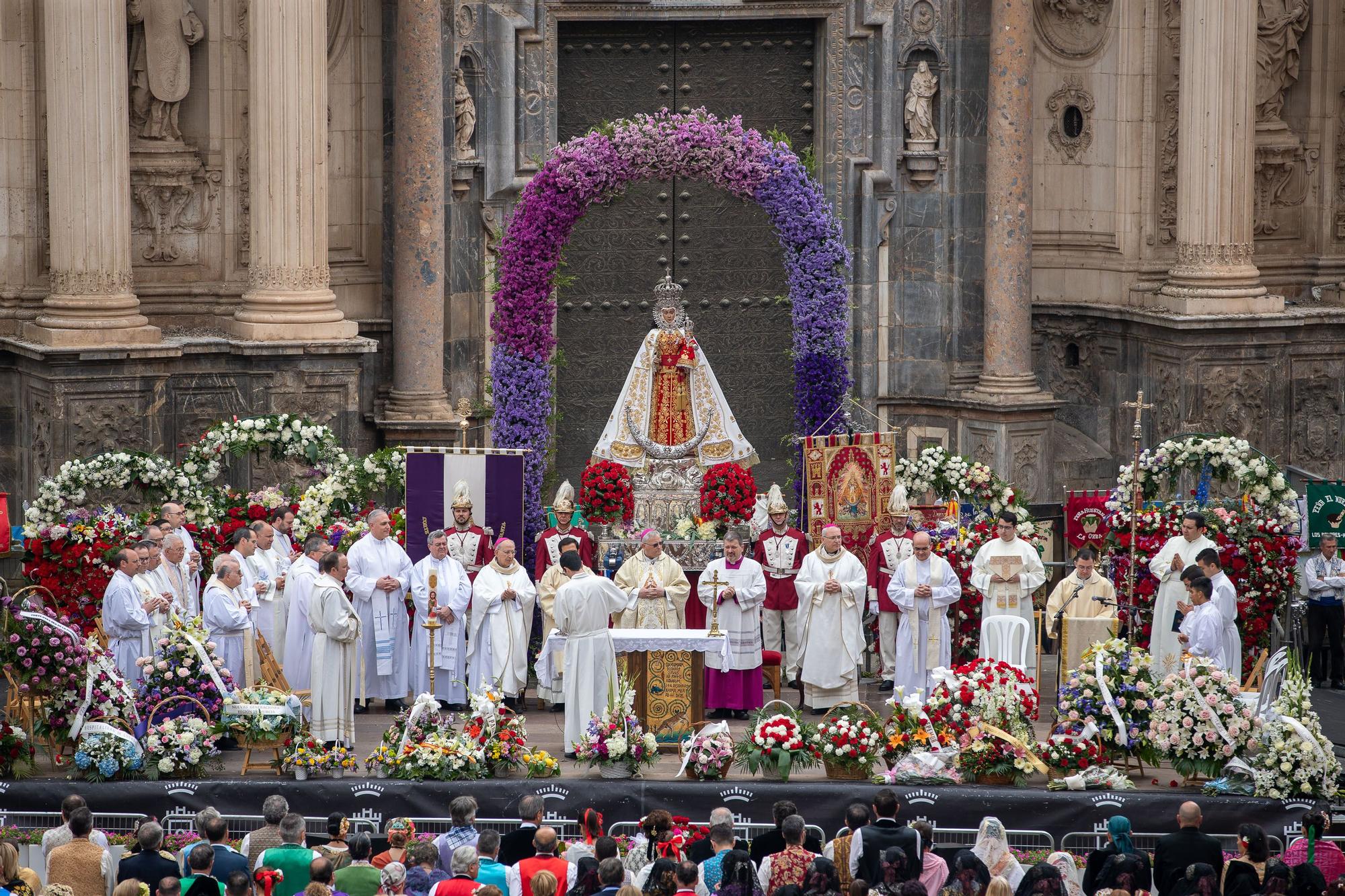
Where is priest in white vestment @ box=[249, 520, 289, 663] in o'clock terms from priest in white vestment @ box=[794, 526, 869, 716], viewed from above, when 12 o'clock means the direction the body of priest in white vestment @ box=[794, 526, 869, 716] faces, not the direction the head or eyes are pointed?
priest in white vestment @ box=[249, 520, 289, 663] is roughly at 3 o'clock from priest in white vestment @ box=[794, 526, 869, 716].

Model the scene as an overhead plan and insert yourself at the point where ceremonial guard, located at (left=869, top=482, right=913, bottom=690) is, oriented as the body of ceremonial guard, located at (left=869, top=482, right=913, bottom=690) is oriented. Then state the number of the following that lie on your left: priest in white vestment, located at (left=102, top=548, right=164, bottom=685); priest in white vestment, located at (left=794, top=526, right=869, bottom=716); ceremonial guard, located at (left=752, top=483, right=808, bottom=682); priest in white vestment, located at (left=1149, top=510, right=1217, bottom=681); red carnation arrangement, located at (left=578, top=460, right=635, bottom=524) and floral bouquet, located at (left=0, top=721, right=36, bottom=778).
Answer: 1

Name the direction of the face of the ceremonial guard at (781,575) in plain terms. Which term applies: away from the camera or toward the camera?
toward the camera

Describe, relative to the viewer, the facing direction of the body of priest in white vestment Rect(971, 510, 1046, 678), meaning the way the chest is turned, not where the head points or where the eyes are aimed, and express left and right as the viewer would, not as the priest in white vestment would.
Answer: facing the viewer

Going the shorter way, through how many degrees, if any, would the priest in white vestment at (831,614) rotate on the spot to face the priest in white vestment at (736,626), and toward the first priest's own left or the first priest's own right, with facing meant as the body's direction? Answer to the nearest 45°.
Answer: approximately 90° to the first priest's own right

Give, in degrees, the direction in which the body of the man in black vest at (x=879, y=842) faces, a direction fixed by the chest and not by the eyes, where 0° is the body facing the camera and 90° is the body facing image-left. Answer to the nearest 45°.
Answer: approximately 180°

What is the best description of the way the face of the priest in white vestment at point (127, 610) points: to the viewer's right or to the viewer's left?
to the viewer's right

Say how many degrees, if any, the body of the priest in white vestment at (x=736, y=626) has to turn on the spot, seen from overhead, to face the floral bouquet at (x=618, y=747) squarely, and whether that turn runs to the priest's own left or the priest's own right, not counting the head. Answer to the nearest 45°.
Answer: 0° — they already face it

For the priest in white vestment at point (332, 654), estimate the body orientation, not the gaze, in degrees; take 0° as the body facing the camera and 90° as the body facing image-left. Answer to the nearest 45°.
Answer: approximately 270°

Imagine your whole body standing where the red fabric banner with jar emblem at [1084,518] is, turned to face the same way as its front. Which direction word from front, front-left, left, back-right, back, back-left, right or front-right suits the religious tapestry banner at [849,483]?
front-right

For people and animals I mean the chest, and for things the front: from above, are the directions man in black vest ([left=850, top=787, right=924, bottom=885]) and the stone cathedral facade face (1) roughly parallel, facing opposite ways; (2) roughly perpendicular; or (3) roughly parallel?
roughly parallel, facing opposite ways

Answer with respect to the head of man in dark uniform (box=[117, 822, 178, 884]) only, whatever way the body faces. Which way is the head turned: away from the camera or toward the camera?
away from the camera

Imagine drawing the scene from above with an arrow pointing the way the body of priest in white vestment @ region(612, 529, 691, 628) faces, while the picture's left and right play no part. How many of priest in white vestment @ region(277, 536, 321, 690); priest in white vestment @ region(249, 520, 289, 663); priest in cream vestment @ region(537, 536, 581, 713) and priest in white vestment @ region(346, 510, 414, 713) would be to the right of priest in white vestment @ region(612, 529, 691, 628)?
4

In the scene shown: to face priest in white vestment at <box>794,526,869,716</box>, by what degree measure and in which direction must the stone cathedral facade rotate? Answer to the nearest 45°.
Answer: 0° — it already faces them
